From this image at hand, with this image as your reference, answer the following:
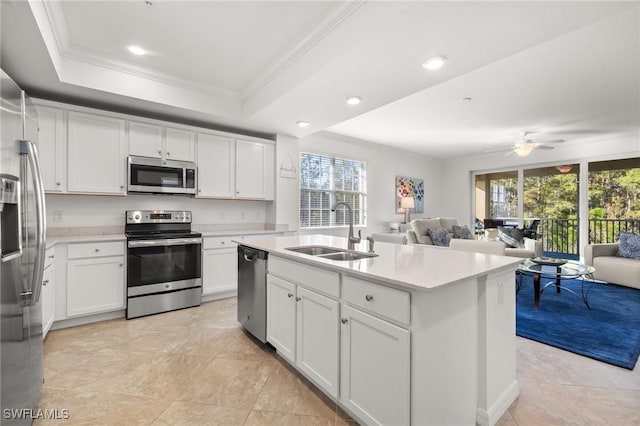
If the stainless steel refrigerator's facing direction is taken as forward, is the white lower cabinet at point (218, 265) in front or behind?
in front

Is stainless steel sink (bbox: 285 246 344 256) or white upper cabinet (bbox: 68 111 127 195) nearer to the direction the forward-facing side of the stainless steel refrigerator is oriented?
the stainless steel sink

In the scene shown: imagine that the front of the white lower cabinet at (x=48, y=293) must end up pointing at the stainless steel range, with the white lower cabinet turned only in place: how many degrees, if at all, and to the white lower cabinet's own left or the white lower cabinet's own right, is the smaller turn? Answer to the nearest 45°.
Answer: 0° — it already faces it

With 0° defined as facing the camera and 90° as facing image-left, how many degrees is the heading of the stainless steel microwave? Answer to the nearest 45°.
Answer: approximately 0°

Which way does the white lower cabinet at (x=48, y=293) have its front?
to the viewer's right

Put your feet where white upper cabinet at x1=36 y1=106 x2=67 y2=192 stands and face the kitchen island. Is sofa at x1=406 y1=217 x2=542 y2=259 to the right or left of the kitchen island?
left

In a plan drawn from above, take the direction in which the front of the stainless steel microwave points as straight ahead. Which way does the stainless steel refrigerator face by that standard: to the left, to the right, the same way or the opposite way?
to the left

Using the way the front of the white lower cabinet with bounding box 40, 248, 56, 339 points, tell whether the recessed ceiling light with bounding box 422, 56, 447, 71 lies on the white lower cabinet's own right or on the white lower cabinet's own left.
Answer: on the white lower cabinet's own right

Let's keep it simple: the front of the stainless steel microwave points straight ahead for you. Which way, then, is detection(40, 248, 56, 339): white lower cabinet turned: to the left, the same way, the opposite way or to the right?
to the left

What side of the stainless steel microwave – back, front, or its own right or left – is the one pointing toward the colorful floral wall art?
left

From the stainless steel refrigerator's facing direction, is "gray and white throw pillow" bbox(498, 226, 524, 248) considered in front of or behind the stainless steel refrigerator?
in front

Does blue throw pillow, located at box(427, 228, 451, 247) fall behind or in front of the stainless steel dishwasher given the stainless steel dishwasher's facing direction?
behind

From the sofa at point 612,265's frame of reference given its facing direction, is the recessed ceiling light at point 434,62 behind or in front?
in front
